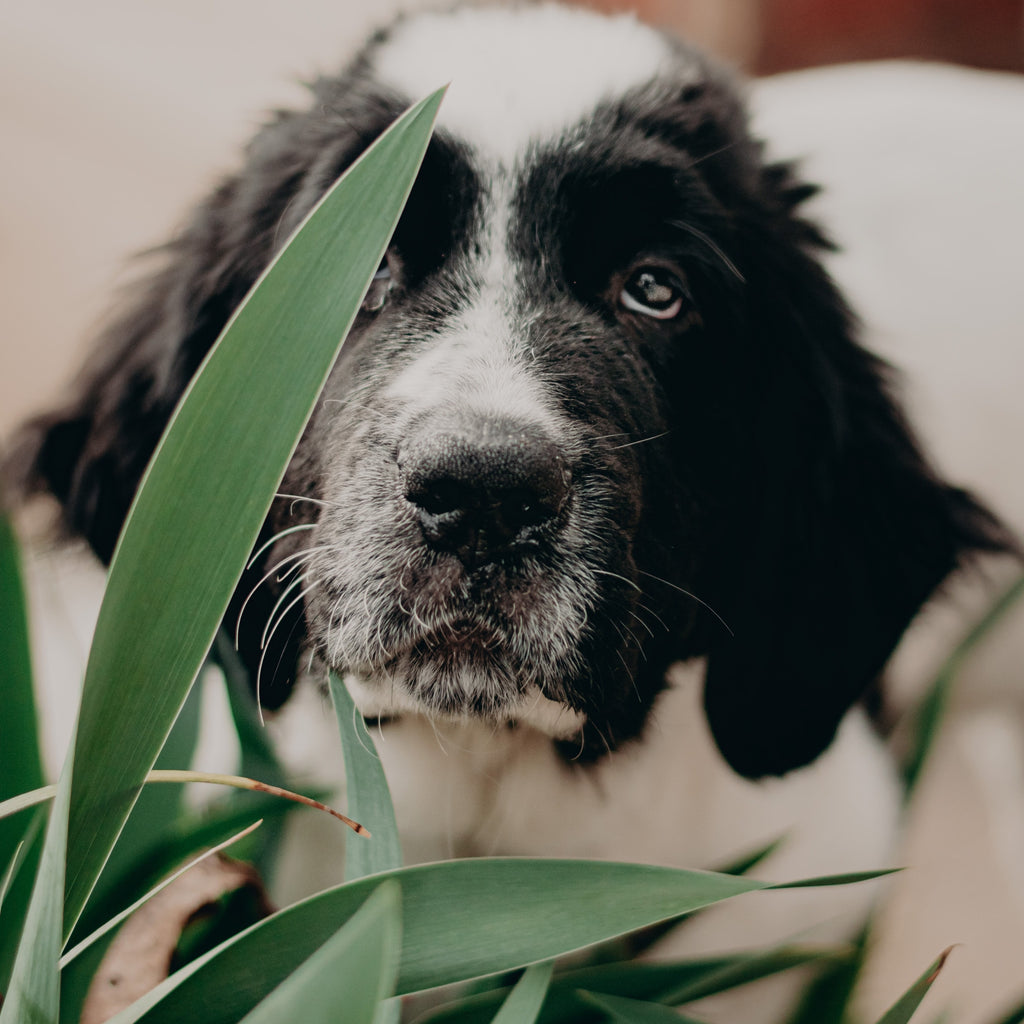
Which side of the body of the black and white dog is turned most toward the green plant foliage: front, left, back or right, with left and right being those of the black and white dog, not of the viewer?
front

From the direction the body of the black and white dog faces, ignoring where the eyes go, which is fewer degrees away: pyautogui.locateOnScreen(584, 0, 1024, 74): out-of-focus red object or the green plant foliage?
the green plant foliage

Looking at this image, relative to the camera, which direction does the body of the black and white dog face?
toward the camera

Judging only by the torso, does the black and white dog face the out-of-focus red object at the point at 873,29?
no
